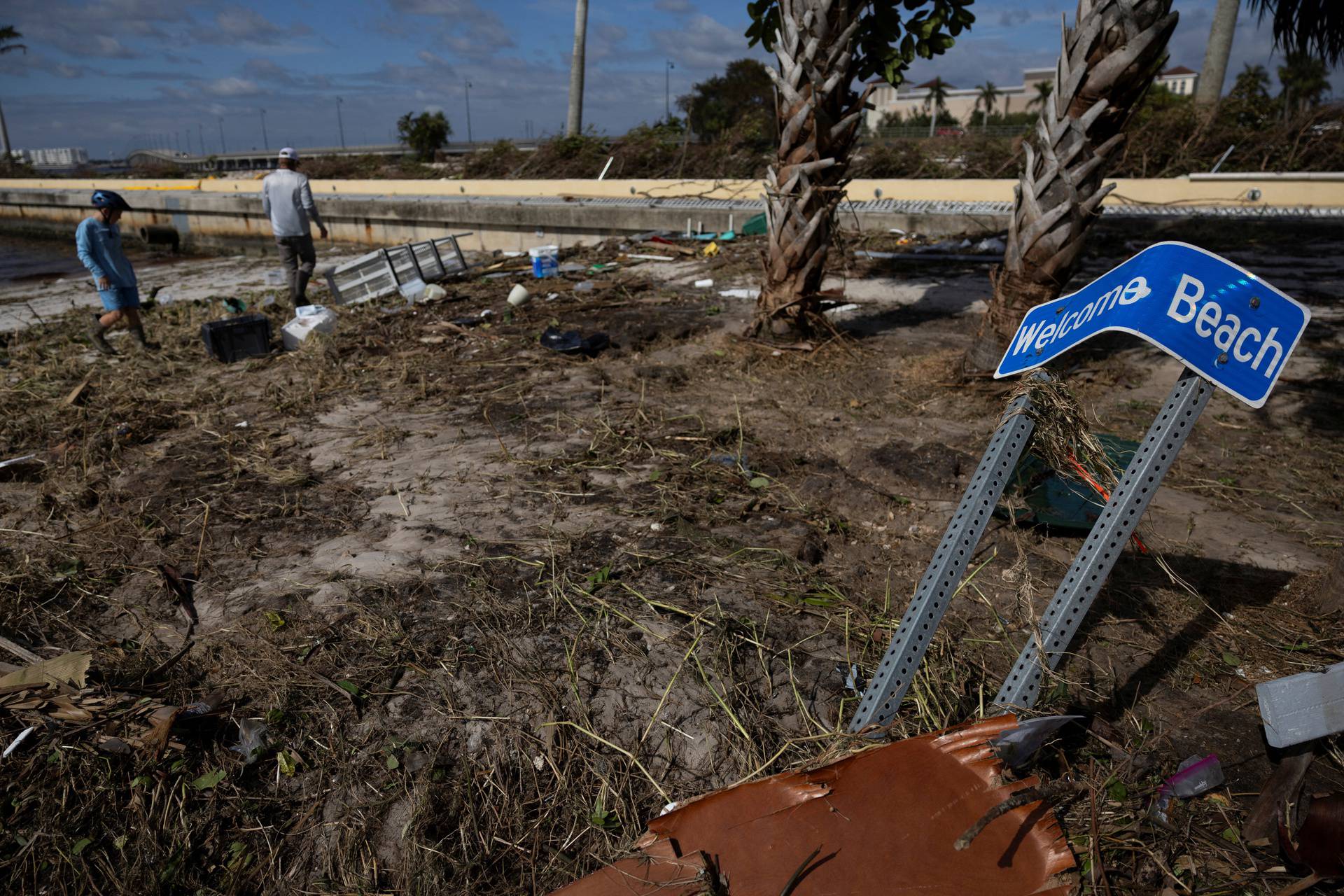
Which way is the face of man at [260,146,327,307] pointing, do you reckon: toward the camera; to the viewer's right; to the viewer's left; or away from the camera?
away from the camera

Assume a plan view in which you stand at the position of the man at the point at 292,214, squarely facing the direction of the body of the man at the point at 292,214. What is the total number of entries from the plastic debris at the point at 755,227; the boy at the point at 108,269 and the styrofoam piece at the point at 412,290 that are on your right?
2

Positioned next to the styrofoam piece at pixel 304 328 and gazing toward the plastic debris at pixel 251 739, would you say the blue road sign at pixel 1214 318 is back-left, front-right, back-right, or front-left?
front-left

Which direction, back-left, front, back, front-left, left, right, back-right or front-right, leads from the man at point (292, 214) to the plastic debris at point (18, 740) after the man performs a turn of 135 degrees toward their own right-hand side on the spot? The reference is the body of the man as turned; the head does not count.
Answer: front-right

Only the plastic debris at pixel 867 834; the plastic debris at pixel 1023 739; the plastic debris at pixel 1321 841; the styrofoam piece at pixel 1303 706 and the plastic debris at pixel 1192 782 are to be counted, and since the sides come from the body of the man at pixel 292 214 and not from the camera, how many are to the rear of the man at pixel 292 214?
5

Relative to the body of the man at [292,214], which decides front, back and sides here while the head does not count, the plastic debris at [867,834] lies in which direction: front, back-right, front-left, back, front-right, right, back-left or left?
back

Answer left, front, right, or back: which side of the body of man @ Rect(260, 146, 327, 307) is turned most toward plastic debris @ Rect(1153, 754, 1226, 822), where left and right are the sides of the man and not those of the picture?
back

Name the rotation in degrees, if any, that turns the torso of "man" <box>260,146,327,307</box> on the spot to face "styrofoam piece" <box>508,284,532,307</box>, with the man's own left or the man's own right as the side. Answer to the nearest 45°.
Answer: approximately 135° to the man's own right

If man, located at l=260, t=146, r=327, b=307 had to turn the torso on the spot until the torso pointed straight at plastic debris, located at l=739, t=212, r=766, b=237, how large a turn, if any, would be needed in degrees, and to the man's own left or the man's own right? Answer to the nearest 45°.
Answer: approximately 90° to the man's own right

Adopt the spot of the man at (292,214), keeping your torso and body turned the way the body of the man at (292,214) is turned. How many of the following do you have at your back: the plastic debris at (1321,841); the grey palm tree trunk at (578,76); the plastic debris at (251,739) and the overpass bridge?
2

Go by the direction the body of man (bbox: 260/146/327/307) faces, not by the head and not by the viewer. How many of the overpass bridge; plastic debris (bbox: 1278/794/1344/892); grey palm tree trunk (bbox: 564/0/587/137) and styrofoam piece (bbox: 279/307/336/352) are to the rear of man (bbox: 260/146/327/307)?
2

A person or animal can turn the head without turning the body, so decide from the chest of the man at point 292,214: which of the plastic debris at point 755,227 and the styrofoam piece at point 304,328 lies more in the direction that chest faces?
the plastic debris

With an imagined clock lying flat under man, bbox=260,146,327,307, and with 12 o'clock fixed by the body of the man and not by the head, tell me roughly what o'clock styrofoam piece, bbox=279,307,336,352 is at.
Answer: The styrofoam piece is roughly at 6 o'clock from the man.

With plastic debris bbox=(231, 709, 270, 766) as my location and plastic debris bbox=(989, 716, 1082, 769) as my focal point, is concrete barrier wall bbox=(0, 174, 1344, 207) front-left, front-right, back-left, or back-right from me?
front-left

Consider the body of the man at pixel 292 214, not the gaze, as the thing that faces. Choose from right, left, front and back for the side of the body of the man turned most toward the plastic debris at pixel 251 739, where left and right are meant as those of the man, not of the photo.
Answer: back

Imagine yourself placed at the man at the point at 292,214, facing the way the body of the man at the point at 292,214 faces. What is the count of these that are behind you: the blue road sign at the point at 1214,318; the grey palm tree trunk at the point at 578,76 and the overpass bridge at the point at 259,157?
1

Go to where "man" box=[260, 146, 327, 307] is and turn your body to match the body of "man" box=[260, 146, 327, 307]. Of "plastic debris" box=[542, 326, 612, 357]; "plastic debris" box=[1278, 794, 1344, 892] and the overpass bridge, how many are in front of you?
1

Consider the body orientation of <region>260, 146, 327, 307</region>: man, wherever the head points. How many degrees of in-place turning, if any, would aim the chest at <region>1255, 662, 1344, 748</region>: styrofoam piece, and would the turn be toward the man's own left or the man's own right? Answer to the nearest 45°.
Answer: approximately 180°

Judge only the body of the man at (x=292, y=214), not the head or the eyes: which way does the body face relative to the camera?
away from the camera
